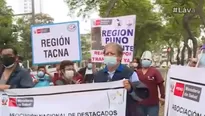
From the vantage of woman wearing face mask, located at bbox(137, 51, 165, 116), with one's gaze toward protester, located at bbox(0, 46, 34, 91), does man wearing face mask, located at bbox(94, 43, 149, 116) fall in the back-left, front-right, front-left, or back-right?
front-left

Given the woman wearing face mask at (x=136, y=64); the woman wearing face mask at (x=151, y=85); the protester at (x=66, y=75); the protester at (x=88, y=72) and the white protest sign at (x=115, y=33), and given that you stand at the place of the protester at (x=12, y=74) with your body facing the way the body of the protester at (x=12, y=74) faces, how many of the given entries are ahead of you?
0

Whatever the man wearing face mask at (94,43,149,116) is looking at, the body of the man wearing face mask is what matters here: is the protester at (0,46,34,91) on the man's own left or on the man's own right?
on the man's own right

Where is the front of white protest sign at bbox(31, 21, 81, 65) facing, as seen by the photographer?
facing the viewer

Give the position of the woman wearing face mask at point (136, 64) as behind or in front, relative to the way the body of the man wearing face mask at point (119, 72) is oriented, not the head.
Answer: behind

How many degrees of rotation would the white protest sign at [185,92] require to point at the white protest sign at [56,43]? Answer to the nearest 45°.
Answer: approximately 135° to its right

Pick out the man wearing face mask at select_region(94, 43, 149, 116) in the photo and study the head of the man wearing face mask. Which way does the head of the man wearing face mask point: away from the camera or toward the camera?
toward the camera

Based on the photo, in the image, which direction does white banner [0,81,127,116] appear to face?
toward the camera

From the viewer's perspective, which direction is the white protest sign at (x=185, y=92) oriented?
toward the camera

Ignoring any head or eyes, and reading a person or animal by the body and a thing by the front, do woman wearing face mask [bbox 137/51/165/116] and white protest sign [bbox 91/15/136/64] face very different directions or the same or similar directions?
same or similar directions

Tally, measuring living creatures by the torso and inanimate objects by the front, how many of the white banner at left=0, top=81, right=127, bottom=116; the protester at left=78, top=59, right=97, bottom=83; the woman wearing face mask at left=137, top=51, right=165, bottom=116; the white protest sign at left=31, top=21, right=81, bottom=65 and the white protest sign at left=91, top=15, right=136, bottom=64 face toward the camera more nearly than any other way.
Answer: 5

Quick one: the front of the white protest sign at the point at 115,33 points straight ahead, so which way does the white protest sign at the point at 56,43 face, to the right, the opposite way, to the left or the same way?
the same way

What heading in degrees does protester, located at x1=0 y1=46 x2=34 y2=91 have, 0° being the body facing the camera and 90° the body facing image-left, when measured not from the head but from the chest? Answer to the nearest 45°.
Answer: approximately 45°

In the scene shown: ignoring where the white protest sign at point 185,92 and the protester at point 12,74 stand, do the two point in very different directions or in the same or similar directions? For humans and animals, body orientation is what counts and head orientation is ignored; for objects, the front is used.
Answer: same or similar directions

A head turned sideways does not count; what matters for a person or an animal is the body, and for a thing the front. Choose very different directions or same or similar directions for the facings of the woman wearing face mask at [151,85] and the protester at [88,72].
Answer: same or similar directions
